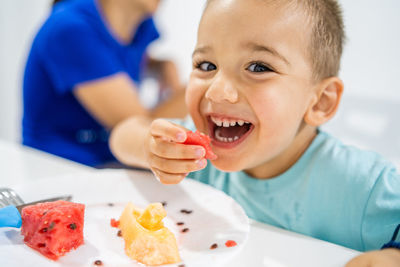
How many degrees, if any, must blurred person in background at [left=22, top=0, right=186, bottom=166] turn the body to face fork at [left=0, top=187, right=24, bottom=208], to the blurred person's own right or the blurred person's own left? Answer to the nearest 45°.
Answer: approximately 45° to the blurred person's own right

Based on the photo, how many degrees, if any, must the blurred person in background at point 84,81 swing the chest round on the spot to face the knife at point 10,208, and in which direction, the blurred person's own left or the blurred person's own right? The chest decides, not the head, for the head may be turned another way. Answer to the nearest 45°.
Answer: approximately 45° to the blurred person's own right

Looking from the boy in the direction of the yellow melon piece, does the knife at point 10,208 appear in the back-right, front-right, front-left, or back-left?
front-right

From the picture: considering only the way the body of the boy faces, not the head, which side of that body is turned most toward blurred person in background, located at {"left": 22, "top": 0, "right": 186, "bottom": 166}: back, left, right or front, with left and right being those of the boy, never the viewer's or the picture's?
right

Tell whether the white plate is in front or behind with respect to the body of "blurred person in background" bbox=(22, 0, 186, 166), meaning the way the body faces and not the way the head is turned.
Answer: in front

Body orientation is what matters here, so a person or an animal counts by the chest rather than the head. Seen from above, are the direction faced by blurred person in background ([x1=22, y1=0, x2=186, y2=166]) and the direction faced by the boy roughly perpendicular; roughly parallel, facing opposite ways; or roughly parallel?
roughly perpendicular

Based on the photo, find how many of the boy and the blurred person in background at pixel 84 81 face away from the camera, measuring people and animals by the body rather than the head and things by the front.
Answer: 0

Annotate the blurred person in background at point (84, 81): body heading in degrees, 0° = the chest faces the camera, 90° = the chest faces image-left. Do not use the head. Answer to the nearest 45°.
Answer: approximately 315°
